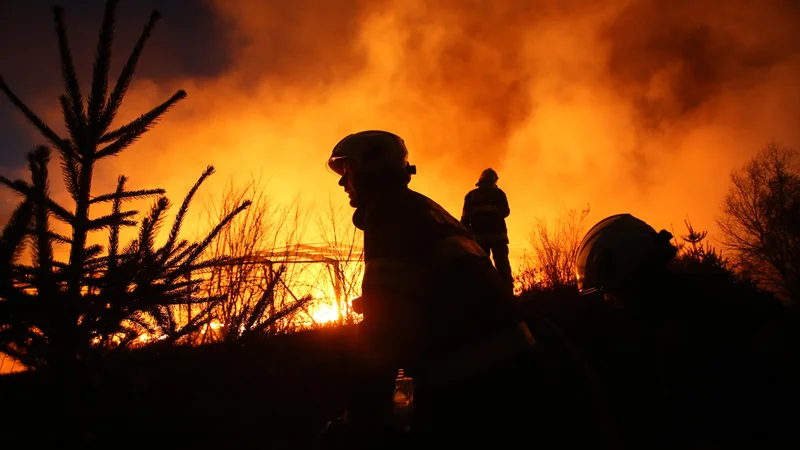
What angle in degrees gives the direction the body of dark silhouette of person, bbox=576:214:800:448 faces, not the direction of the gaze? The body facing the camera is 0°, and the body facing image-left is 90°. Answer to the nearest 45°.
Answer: approximately 90°

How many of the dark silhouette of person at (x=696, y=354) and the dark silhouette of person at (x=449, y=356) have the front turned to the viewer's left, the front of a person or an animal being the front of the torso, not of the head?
2

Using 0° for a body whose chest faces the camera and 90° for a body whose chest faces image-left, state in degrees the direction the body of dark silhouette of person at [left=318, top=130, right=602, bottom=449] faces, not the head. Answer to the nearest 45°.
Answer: approximately 90°

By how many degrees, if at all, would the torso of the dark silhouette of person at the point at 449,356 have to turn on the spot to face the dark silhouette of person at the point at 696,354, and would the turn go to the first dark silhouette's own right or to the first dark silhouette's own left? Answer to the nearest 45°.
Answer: approximately 135° to the first dark silhouette's own right

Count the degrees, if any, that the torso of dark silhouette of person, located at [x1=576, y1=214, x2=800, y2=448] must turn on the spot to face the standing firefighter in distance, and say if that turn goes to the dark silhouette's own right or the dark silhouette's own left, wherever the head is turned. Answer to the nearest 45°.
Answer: approximately 45° to the dark silhouette's own right
